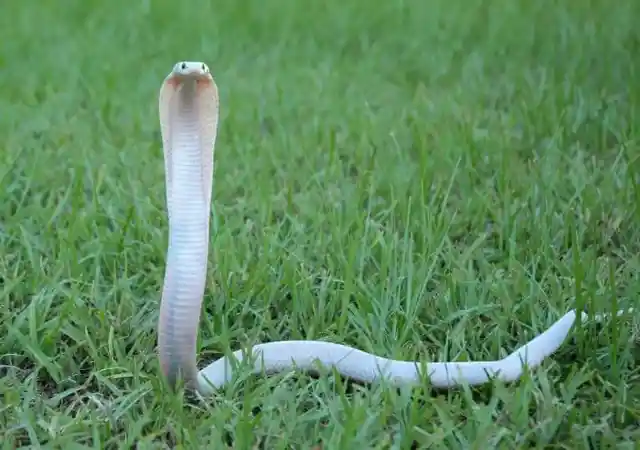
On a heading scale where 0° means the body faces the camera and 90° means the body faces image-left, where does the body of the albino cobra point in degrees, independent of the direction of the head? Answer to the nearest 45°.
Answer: approximately 0°
